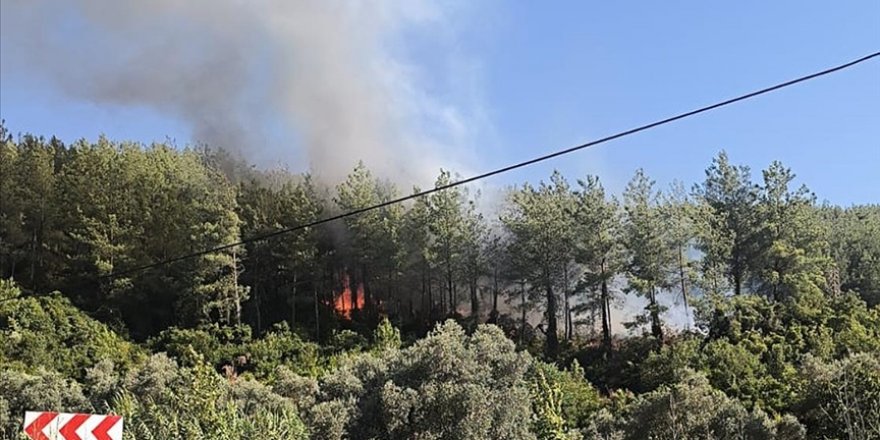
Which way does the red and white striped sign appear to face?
toward the camera

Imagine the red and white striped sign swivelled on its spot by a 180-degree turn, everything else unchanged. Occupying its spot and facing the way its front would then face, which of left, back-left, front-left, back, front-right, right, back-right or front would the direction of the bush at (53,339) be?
front

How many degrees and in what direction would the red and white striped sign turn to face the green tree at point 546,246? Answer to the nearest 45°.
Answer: approximately 135° to its left

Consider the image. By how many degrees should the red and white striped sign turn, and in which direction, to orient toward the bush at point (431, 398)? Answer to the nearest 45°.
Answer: approximately 135° to its left

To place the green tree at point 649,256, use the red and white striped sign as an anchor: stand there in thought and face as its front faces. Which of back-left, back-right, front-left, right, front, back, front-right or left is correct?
back-left

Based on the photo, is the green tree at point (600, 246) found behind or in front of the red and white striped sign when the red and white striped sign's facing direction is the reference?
behind

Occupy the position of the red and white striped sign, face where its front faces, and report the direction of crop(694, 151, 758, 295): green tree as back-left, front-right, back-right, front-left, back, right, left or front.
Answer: back-left

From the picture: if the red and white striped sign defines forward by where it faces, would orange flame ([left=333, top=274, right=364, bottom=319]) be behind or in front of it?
behind

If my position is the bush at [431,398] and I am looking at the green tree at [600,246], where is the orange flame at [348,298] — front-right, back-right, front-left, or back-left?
front-left
